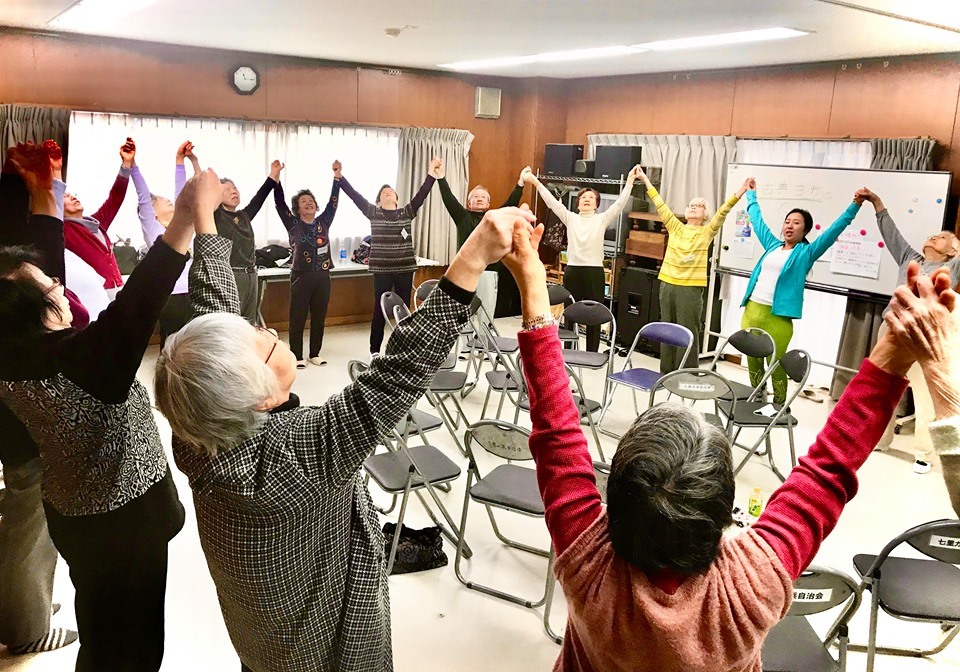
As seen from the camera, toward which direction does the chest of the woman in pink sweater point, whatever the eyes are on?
away from the camera

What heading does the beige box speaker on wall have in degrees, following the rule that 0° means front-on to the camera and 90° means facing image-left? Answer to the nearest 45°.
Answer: approximately 315°

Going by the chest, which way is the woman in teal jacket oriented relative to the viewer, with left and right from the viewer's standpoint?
facing the viewer and to the left of the viewer

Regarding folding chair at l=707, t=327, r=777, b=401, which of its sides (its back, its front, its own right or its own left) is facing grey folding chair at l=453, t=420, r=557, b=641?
front

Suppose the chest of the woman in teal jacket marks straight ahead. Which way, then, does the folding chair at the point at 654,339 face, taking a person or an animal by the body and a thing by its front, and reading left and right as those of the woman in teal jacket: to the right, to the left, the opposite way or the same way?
the same way

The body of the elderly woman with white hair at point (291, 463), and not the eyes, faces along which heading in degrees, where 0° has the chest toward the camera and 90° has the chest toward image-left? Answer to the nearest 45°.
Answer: approximately 225°

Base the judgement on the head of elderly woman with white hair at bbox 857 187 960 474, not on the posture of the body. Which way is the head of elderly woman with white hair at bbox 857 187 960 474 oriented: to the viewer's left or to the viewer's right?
to the viewer's left

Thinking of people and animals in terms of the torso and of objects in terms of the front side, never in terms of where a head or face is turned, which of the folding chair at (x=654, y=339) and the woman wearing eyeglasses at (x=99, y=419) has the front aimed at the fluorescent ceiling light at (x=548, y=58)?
the woman wearing eyeglasses

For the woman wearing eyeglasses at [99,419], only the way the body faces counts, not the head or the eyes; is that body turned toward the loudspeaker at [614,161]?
yes

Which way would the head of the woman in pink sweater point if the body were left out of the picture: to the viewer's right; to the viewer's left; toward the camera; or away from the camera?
away from the camera

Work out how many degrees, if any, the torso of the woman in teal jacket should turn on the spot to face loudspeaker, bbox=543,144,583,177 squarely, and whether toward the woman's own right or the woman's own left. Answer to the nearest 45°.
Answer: approximately 90° to the woman's own right

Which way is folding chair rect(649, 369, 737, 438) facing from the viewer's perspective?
away from the camera

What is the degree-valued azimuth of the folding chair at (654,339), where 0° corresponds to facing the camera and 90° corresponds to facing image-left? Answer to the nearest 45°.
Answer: approximately 45°
